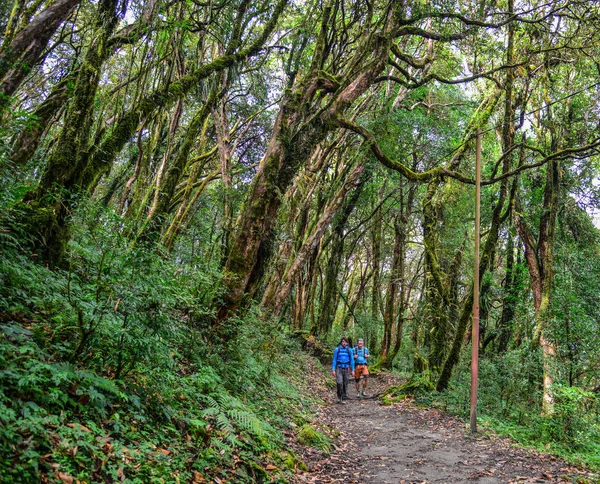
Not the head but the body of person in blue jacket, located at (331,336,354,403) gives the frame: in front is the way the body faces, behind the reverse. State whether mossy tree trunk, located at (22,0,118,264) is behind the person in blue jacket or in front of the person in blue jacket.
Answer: in front

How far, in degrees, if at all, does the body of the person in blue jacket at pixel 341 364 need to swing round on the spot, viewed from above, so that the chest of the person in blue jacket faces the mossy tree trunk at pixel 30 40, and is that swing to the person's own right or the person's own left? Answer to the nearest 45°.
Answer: approximately 45° to the person's own right

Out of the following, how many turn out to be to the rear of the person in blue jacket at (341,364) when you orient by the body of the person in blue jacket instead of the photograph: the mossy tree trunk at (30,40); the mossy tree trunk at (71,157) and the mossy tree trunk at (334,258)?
1

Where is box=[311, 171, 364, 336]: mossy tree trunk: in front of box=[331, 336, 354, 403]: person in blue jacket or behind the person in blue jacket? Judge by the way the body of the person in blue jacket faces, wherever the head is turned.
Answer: behind

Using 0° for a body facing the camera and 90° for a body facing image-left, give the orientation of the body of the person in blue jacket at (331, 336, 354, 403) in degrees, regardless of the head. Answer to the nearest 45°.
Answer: approximately 0°
